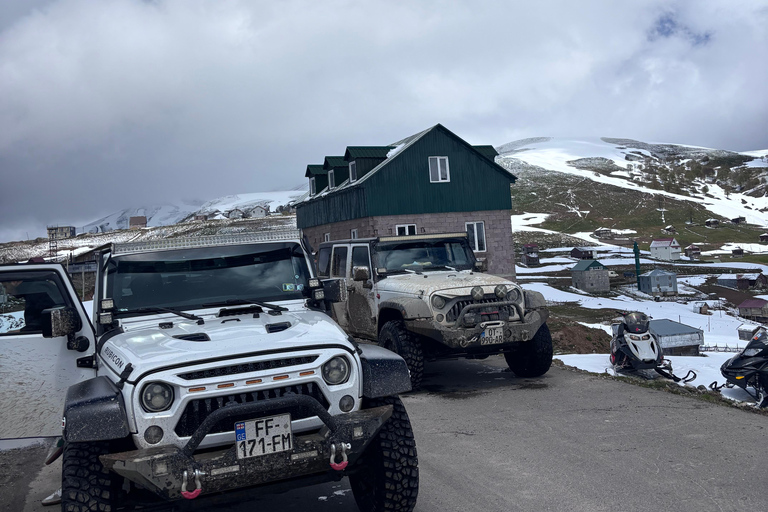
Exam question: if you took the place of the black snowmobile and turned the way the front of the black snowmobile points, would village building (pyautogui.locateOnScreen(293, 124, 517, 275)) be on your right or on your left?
on your right

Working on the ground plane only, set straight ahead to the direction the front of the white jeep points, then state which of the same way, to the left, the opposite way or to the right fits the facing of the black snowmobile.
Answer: to the right

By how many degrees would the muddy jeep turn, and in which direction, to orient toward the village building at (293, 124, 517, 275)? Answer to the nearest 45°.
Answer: approximately 135° to its left

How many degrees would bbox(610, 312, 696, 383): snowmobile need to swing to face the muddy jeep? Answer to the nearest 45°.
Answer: approximately 90° to its right

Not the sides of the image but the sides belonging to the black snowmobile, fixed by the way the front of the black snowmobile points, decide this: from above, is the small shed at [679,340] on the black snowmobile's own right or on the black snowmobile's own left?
on the black snowmobile's own right

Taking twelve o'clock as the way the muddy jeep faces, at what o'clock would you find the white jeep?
The white jeep is roughly at 2 o'clock from the muddy jeep.

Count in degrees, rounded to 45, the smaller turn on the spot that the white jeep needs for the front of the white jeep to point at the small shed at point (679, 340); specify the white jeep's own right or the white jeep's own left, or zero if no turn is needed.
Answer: approximately 135° to the white jeep's own left

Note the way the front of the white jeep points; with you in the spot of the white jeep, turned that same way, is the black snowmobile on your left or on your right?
on your left
